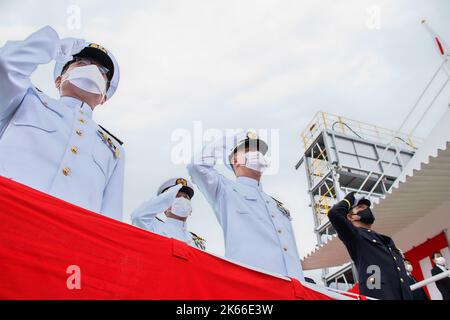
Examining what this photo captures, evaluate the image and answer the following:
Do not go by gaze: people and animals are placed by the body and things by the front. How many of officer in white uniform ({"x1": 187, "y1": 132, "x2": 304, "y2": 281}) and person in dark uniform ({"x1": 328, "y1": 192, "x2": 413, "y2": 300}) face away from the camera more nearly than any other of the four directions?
0

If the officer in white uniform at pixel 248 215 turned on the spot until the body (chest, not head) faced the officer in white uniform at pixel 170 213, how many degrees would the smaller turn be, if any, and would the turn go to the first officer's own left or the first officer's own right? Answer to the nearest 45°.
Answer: approximately 180°

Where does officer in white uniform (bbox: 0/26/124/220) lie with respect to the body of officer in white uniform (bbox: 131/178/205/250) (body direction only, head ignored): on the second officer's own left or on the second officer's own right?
on the second officer's own right

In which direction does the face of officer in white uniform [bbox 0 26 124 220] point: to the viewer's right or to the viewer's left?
to the viewer's right
